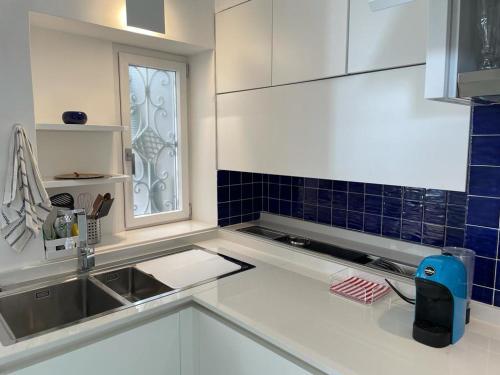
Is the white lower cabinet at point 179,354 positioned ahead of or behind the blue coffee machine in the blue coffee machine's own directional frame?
ahead

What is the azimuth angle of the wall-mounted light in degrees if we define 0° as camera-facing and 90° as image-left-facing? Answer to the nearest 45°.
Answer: approximately 315°

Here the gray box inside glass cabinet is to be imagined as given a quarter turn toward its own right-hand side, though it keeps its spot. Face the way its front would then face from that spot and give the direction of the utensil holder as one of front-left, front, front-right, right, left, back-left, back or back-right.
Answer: front-left

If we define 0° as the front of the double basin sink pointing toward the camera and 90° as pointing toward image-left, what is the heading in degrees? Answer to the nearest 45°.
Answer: approximately 315°
